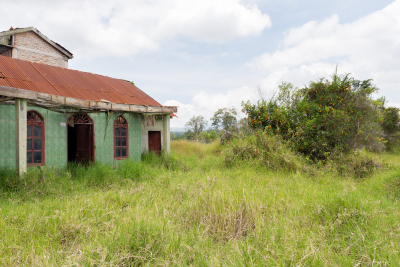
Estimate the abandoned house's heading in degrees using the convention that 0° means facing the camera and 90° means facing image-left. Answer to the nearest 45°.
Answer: approximately 315°

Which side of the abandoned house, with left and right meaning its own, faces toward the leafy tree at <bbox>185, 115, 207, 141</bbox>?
left

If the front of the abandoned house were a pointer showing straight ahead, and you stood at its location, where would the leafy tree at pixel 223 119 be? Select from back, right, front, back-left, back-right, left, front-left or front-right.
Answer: left

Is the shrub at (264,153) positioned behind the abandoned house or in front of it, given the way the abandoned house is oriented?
in front

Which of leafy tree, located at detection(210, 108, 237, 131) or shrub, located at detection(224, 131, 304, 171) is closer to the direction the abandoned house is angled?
the shrub
